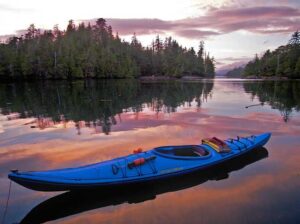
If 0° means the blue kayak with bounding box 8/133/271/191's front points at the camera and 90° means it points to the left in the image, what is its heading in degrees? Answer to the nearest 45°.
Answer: approximately 45°
